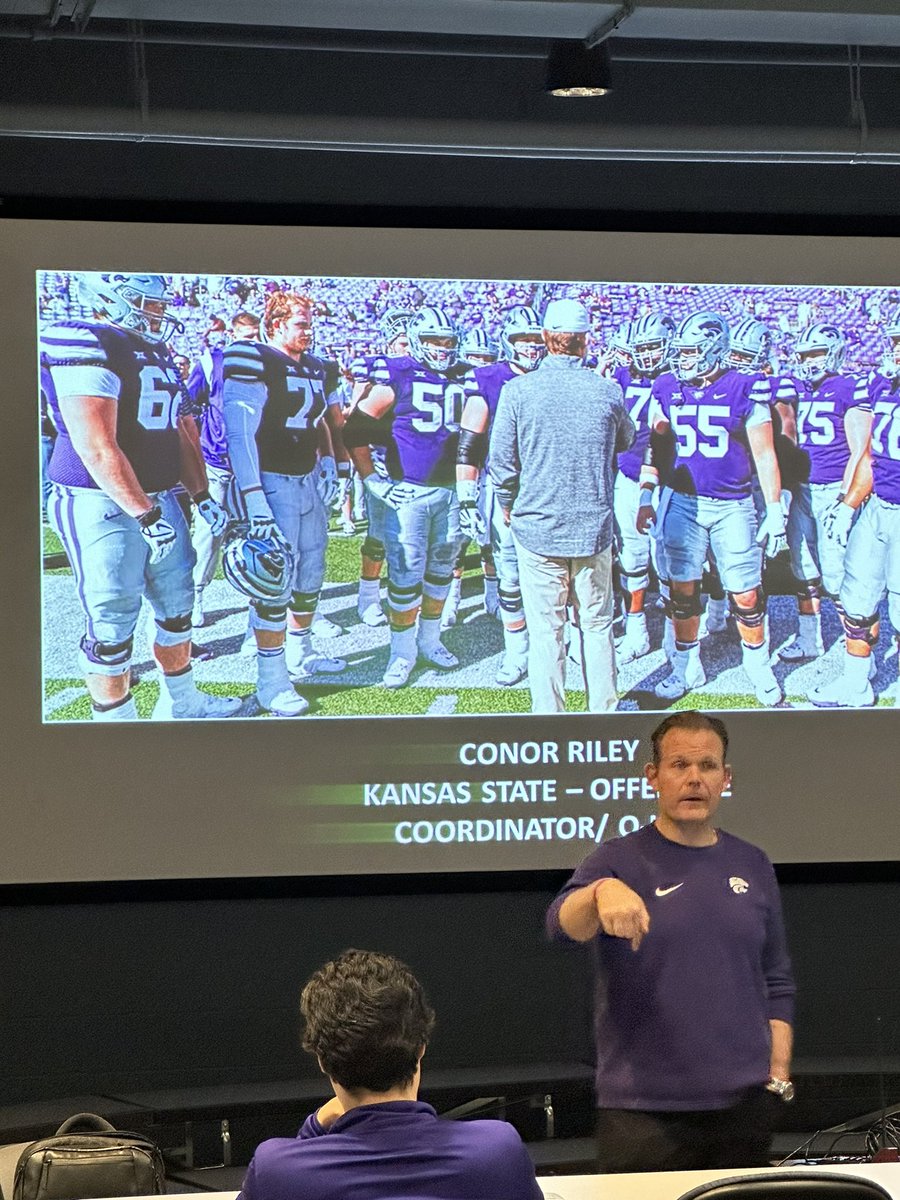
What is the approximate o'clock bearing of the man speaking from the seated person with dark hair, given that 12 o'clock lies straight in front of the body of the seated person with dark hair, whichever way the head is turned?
The man speaking is roughly at 1 o'clock from the seated person with dark hair.

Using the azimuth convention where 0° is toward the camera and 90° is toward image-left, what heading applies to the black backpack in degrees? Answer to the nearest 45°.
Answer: approximately 0°

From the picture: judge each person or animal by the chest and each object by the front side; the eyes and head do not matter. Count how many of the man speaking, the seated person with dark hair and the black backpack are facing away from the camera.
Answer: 1

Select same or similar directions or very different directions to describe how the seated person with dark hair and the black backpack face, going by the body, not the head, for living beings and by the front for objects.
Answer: very different directions

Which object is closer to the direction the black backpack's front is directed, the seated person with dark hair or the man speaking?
the seated person with dark hair

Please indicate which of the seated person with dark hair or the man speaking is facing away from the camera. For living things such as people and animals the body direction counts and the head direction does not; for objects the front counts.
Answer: the seated person with dark hair

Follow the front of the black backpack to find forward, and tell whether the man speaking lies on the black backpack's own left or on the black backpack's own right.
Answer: on the black backpack's own left

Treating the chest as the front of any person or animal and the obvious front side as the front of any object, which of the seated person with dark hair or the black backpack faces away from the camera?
the seated person with dark hair

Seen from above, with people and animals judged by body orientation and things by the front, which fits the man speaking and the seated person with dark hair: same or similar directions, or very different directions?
very different directions

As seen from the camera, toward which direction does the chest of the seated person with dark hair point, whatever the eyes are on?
away from the camera

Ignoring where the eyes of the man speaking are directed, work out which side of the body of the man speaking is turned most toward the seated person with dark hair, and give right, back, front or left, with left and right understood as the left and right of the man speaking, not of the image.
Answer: front
